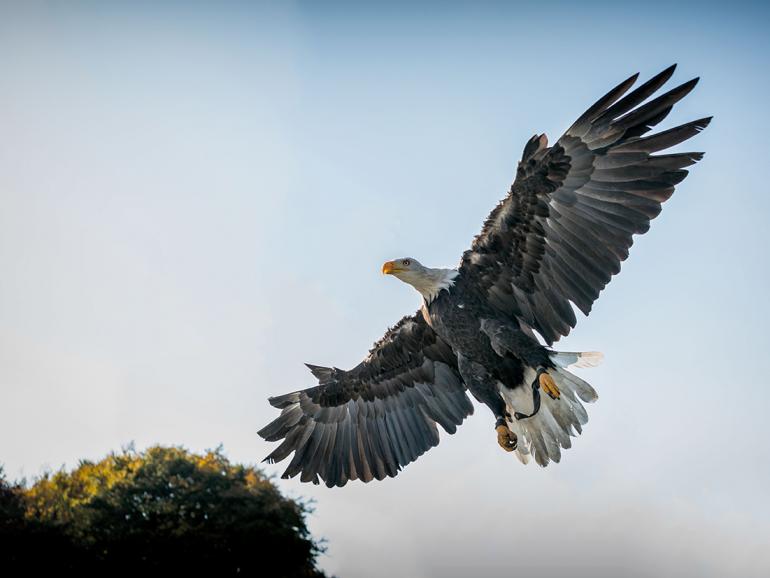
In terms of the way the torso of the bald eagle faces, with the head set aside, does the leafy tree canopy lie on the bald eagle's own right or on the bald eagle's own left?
on the bald eagle's own right

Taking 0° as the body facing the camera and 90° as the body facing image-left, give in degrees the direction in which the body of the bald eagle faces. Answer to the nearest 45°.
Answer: approximately 45°
